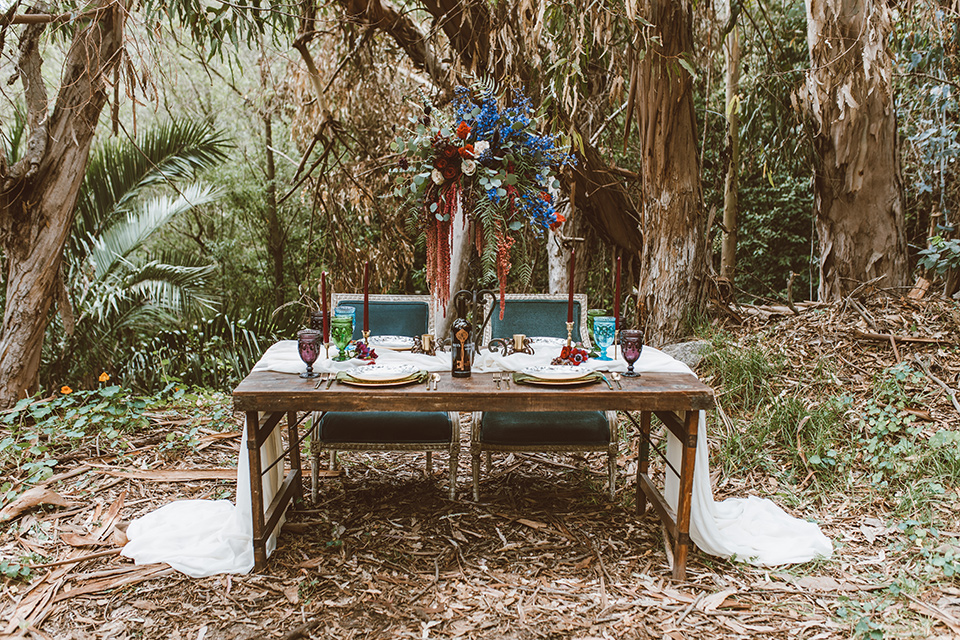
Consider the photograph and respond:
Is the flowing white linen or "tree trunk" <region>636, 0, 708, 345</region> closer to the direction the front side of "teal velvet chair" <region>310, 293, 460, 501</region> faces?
the flowing white linen

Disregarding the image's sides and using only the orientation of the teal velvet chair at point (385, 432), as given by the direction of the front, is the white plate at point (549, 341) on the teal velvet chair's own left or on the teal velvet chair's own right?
on the teal velvet chair's own left

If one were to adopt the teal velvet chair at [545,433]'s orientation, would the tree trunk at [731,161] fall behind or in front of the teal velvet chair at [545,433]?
behind

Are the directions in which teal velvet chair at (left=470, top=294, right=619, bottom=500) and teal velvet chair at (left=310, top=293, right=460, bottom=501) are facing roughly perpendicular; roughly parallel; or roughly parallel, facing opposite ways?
roughly parallel

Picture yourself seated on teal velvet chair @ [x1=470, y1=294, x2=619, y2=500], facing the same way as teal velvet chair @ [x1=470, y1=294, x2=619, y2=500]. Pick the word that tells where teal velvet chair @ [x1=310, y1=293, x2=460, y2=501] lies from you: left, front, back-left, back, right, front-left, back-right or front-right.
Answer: right

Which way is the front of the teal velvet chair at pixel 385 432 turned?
toward the camera

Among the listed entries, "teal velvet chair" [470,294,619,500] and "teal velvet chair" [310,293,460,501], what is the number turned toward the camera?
2

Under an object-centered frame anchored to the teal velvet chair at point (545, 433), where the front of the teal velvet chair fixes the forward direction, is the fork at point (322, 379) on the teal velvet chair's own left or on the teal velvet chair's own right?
on the teal velvet chair's own right
